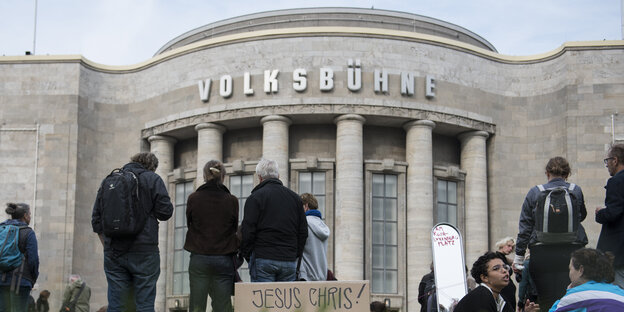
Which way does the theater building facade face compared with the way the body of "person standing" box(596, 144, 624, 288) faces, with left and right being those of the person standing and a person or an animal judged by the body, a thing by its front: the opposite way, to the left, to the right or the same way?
to the left

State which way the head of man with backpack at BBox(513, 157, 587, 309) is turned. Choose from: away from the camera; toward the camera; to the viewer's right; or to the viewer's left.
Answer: away from the camera

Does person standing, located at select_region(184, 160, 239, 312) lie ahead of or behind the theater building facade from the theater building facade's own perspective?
ahead

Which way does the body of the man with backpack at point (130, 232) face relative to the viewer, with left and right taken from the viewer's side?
facing away from the viewer and to the right of the viewer

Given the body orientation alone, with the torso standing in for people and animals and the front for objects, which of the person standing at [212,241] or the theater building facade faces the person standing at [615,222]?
the theater building facade

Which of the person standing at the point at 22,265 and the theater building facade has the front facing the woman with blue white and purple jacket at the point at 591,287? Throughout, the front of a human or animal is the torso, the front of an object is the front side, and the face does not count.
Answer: the theater building facade

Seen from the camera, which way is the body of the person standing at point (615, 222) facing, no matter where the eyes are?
to the viewer's left

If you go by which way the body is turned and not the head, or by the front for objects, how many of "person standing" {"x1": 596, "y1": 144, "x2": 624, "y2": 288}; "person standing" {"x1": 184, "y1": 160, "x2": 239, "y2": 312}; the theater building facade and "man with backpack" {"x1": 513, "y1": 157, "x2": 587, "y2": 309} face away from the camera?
2

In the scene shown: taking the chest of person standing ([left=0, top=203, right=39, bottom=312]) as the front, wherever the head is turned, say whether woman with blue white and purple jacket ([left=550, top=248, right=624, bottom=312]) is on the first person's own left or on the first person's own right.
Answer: on the first person's own right

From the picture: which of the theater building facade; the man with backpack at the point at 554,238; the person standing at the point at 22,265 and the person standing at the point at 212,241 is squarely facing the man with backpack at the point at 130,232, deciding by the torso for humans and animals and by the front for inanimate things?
the theater building facade

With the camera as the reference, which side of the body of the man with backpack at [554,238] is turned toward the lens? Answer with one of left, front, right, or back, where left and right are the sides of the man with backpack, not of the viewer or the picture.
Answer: back

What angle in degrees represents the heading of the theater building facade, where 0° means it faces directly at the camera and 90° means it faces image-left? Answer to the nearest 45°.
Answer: approximately 0°

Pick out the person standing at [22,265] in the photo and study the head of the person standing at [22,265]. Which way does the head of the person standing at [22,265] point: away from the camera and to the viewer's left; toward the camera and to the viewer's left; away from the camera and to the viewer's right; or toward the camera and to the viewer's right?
away from the camera and to the viewer's right

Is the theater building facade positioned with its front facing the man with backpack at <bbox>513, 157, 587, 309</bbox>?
yes

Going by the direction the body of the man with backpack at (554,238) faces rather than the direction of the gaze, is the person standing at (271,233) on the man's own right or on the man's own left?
on the man's own left

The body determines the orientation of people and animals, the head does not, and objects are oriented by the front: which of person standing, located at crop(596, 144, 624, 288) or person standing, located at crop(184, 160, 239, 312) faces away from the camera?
person standing, located at crop(184, 160, 239, 312)
